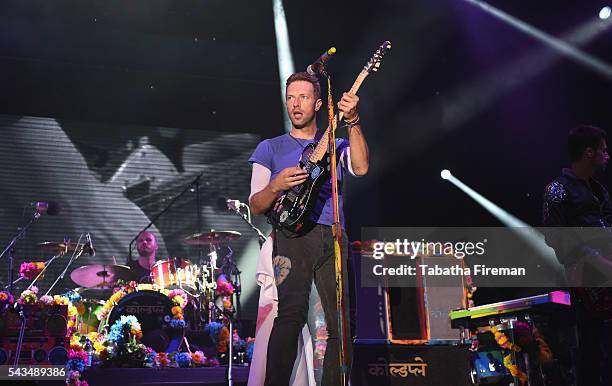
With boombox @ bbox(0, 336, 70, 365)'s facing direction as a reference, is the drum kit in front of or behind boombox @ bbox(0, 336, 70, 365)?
behind

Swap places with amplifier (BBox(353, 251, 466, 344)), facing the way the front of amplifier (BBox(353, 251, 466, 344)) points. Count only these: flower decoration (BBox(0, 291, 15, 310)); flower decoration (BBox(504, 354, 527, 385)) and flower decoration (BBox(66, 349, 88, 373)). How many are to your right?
2

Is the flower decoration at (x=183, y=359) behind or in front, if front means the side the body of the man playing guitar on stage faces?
behind

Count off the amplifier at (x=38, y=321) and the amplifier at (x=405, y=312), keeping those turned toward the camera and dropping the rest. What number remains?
2

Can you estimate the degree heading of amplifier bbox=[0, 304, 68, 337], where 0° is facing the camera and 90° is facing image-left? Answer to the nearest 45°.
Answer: approximately 0°

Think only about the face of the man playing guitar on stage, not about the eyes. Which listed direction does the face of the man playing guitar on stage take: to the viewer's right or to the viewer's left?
to the viewer's left

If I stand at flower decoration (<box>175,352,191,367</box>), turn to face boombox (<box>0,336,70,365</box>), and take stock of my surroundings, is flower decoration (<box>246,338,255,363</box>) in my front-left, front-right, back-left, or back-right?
back-right
